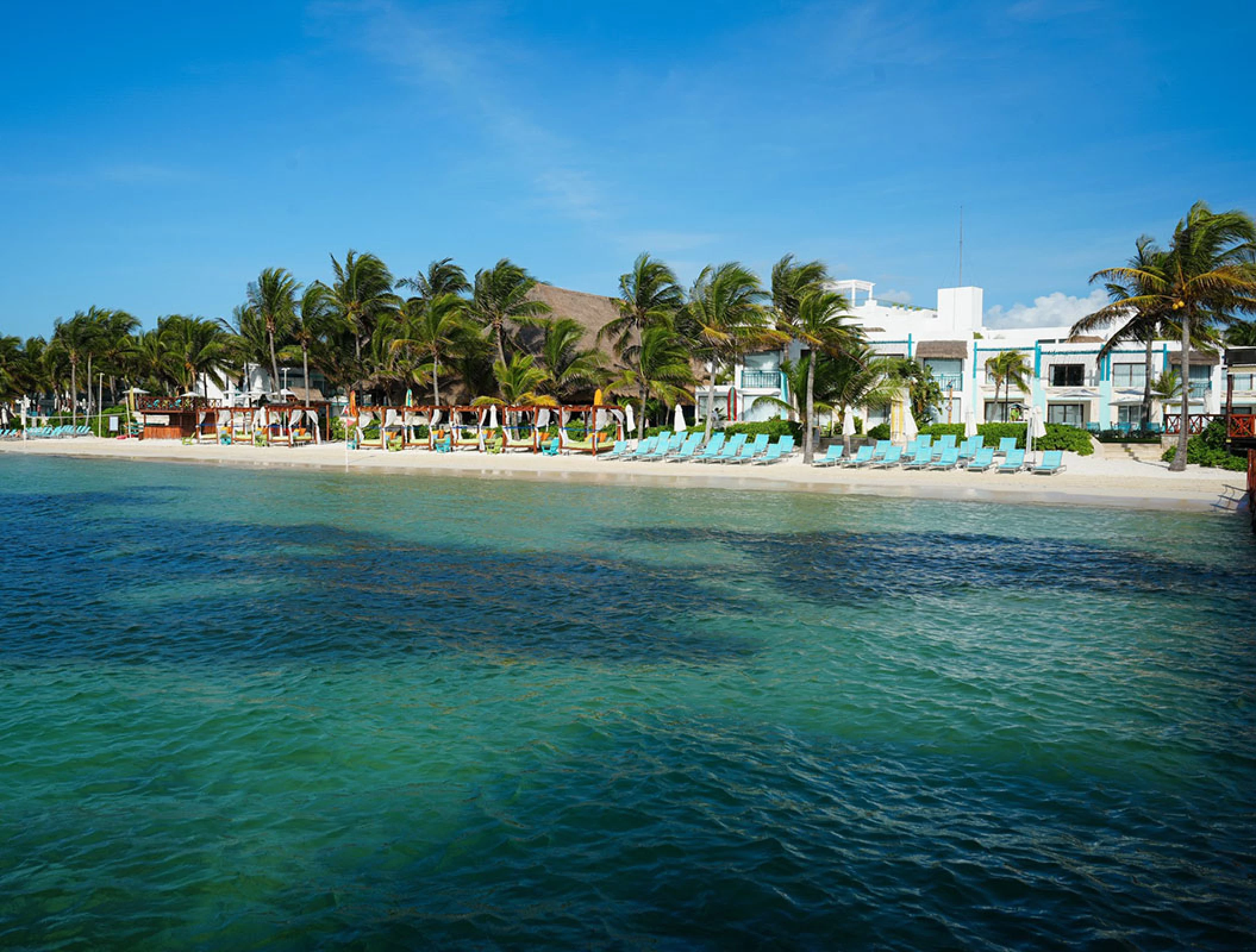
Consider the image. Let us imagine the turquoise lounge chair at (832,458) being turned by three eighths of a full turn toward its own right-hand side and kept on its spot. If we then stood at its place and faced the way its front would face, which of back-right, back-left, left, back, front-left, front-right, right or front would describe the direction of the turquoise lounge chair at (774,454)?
left

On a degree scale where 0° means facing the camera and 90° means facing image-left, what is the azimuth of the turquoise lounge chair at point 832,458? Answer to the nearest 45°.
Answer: approximately 45°

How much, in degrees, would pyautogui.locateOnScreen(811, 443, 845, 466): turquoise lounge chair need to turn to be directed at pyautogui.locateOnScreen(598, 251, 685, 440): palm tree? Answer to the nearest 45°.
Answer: approximately 90° to its right

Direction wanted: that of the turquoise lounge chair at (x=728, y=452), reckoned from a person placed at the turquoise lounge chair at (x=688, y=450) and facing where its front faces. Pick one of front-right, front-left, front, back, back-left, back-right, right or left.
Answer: left

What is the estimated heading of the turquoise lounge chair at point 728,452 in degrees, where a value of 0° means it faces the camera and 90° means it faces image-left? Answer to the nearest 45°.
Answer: approximately 45°

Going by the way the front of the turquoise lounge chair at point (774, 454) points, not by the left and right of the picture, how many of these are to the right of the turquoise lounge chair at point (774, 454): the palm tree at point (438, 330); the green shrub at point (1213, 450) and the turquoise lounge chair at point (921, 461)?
1

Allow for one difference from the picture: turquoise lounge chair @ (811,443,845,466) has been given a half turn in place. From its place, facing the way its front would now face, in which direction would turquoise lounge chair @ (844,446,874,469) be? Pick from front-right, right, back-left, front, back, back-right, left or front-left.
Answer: right

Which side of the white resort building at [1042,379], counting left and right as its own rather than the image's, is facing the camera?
front

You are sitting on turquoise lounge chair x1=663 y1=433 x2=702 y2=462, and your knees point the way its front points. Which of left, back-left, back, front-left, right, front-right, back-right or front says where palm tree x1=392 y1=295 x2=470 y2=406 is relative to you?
right

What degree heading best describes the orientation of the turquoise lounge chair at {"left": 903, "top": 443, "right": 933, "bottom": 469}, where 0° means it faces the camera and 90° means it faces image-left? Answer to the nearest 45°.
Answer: approximately 45°

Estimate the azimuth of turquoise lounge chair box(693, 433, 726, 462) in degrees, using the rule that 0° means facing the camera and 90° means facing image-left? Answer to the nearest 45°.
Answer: approximately 45°

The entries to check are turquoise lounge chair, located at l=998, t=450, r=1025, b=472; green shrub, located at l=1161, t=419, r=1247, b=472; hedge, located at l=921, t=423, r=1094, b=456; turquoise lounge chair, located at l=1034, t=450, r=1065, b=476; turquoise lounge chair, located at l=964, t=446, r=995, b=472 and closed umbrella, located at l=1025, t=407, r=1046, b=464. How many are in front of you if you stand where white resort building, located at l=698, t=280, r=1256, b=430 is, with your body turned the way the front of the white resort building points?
6

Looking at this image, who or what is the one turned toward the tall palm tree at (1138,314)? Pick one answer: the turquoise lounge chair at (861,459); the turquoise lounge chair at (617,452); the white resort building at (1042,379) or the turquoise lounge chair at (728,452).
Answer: the white resort building

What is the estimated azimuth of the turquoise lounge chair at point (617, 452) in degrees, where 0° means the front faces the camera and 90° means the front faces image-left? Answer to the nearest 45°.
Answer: approximately 45°

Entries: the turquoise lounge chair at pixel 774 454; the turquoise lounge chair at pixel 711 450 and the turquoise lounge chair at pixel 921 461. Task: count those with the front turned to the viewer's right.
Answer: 0

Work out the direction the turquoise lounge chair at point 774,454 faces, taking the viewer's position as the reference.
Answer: facing the viewer and to the left of the viewer

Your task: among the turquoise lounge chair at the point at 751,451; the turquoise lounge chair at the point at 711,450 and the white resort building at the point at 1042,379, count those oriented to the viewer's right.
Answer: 0

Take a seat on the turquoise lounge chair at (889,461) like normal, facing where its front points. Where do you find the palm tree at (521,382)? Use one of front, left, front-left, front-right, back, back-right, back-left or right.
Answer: right

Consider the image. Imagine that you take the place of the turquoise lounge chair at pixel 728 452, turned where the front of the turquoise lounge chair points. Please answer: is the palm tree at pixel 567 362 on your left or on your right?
on your right

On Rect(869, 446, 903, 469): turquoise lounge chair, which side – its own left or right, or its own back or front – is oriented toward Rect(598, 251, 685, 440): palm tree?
right
